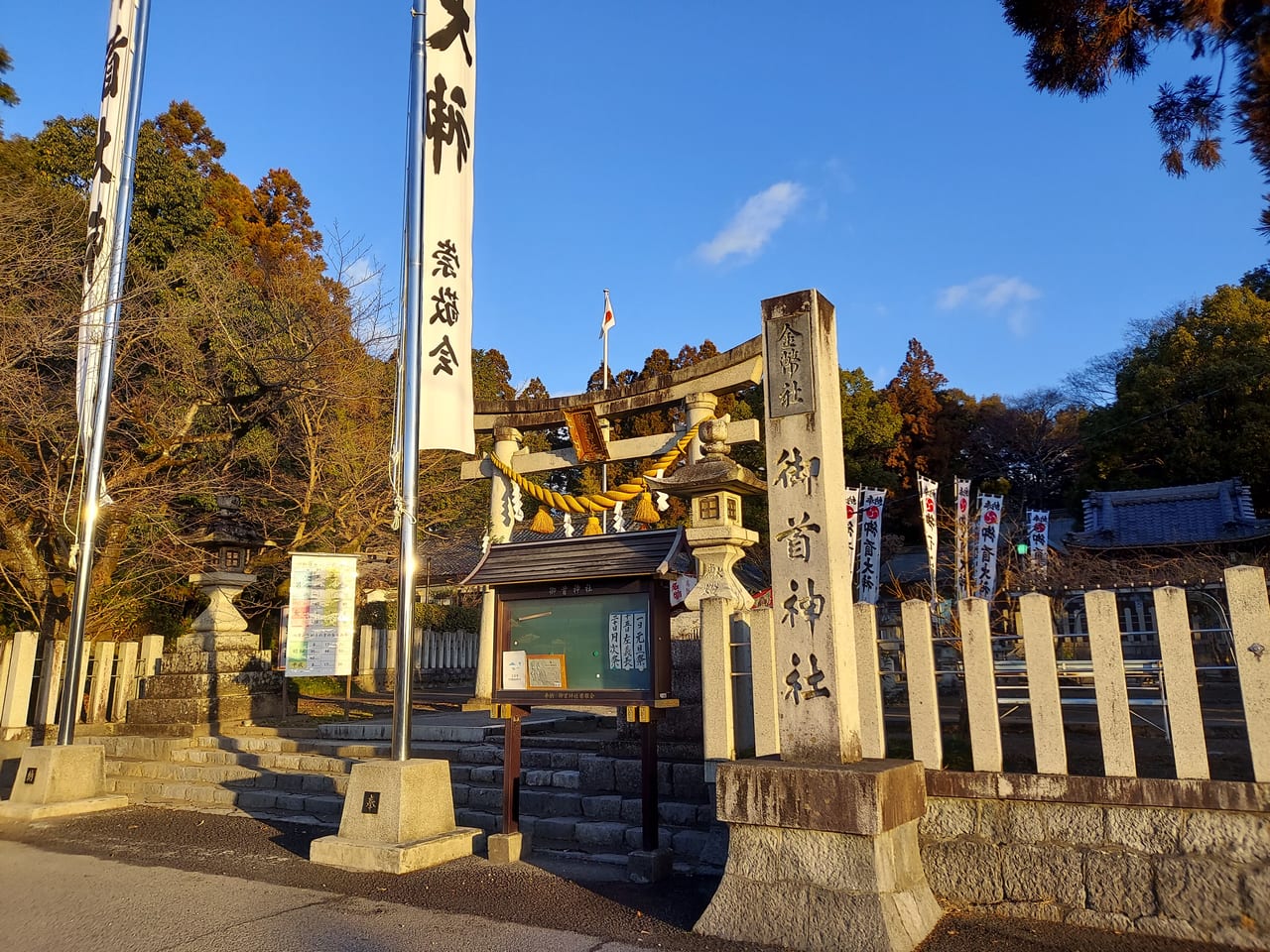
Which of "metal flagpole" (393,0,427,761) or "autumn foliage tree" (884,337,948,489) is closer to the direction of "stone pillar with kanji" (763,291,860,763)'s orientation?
the metal flagpole

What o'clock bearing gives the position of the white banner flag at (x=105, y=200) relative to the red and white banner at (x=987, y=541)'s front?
The white banner flag is roughly at 1 o'clock from the red and white banner.

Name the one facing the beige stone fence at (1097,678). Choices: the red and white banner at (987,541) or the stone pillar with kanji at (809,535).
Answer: the red and white banner

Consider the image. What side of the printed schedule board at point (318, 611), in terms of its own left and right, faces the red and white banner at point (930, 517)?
left

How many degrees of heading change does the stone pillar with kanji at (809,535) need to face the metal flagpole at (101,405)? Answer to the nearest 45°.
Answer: approximately 45° to its right

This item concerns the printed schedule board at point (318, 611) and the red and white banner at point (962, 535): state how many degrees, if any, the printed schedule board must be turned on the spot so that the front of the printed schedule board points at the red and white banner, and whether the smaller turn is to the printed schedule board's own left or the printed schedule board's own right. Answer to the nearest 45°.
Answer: approximately 90° to the printed schedule board's own left

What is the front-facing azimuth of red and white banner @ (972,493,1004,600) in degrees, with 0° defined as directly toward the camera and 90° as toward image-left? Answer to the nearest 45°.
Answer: approximately 0°

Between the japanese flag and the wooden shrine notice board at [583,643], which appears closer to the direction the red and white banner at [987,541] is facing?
the wooden shrine notice board

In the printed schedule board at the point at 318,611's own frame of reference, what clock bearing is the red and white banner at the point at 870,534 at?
The red and white banner is roughly at 8 o'clock from the printed schedule board.

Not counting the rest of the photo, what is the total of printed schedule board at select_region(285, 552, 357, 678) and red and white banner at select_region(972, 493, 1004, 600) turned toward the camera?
2

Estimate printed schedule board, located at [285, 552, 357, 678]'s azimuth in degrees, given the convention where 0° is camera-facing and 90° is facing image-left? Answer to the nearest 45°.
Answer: approximately 0°

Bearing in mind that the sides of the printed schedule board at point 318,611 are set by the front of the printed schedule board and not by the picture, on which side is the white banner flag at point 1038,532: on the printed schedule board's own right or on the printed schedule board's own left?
on the printed schedule board's own left
